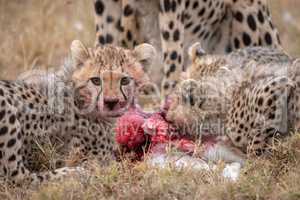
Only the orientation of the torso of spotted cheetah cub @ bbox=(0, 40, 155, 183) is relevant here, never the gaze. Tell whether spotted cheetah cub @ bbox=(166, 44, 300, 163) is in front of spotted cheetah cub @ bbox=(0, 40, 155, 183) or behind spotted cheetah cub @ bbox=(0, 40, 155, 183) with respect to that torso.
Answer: in front

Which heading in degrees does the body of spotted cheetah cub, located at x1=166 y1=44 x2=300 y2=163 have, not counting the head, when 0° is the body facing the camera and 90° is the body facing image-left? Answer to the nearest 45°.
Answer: approximately 90°

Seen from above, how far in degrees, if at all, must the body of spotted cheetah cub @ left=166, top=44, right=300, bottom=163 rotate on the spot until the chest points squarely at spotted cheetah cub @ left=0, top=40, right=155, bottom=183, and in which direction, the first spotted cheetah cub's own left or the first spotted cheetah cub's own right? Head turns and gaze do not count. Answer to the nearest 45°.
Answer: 0° — it already faces it

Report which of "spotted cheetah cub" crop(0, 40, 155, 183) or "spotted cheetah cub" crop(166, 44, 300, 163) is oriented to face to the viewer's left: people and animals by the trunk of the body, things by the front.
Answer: "spotted cheetah cub" crop(166, 44, 300, 163)

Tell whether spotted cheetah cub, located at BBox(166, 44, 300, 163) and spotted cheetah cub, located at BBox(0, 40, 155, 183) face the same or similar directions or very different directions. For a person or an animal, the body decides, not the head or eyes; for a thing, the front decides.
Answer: very different directions

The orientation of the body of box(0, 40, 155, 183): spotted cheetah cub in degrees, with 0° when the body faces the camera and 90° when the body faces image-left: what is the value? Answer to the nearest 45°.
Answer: approximately 270°
